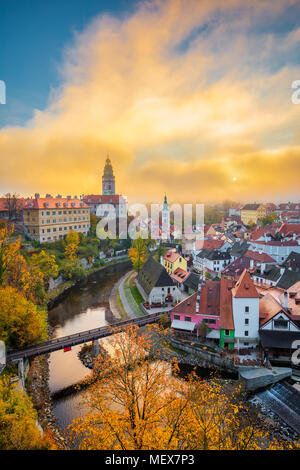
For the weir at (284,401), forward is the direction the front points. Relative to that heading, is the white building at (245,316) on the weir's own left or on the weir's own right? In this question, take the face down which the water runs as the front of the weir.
on the weir's own right

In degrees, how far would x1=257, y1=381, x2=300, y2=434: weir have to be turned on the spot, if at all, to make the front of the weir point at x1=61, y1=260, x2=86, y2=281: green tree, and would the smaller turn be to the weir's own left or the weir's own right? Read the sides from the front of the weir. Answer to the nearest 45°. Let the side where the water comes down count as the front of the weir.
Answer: approximately 90° to the weir's own right

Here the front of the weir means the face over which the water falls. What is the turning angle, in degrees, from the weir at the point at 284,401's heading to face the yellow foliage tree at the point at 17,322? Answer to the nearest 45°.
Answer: approximately 45° to its right

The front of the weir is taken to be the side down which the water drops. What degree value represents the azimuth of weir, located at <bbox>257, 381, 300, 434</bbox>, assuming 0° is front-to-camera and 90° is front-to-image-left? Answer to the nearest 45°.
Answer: approximately 45°

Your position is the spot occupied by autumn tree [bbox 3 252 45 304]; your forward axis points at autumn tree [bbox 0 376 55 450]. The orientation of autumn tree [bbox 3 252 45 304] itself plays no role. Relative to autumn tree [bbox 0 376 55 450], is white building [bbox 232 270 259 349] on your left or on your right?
left

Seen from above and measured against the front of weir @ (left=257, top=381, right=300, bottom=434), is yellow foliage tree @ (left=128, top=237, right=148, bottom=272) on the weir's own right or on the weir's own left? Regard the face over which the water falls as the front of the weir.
on the weir's own right

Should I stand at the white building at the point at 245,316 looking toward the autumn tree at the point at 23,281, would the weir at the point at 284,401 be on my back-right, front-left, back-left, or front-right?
back-left

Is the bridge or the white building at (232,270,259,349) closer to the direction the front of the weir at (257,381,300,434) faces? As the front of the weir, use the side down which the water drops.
the bridge
